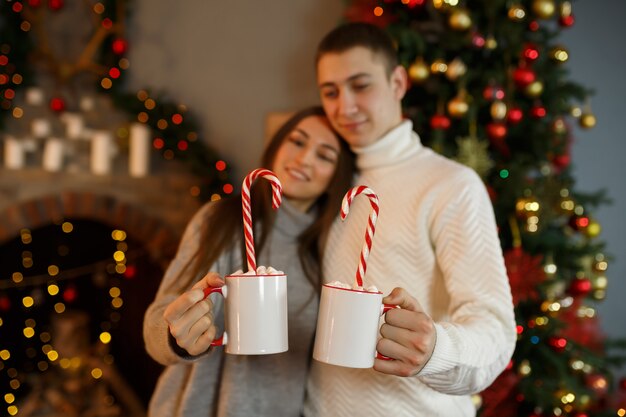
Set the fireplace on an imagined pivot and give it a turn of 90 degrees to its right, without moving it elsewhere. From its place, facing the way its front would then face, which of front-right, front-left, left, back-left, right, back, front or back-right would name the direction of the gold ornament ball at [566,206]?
back-left

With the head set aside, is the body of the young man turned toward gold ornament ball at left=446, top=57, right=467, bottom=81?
no

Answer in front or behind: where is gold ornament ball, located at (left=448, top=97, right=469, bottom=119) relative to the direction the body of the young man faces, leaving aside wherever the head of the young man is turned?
behind

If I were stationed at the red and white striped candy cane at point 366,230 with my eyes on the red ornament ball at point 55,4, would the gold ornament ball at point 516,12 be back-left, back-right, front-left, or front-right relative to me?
front-right

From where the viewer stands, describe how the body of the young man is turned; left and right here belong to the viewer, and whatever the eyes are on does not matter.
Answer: facing the viewer and to the left of the viewer

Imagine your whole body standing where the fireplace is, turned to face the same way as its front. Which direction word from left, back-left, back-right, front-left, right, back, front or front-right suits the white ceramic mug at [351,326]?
front

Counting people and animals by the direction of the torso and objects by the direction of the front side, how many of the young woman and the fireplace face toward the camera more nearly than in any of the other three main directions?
2

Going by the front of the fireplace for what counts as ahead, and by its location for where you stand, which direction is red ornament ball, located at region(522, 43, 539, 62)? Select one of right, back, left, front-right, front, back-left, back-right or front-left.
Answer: front-left

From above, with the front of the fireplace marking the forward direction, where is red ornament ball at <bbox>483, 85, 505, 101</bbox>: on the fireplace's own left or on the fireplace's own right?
on the fireplace's own left

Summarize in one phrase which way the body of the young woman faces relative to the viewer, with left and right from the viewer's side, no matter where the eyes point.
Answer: facing the viewer

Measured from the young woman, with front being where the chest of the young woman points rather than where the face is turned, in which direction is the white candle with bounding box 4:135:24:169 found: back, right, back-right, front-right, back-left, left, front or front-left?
back-right

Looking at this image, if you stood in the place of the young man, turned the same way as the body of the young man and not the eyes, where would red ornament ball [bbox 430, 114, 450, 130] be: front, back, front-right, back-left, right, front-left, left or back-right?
back-right

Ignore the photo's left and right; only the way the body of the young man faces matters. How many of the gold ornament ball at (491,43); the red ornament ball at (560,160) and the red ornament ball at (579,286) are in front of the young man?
0

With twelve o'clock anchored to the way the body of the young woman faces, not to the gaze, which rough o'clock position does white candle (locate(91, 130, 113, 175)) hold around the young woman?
The white candle is roughly at 5 o'clock from the young woman.

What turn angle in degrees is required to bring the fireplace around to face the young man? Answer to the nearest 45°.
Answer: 0° — it already faces them

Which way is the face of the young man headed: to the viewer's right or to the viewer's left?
to the viewer's left

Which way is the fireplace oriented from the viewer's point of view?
toward the camera
